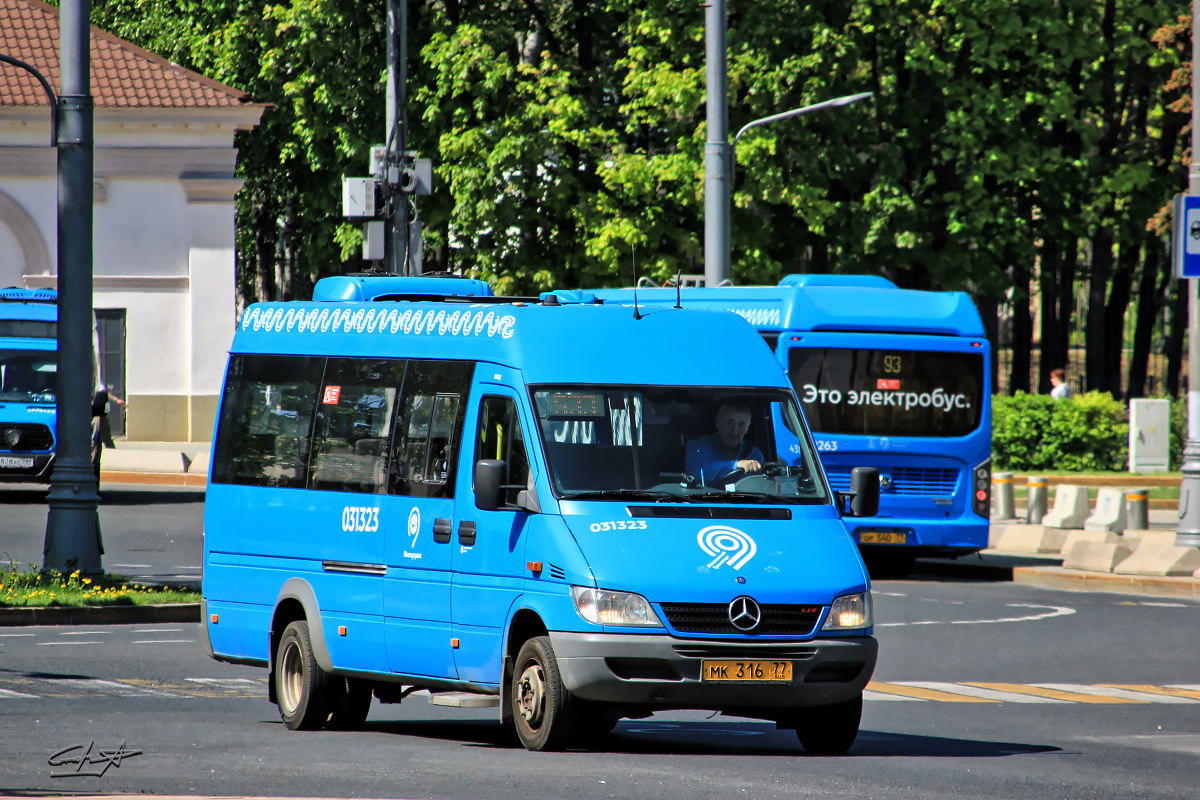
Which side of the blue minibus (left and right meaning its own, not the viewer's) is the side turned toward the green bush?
left

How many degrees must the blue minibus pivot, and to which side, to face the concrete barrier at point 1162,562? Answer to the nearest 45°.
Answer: approximately 90° to its left

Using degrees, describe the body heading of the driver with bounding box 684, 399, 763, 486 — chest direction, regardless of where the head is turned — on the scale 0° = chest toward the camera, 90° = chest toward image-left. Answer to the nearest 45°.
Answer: approximately 315°

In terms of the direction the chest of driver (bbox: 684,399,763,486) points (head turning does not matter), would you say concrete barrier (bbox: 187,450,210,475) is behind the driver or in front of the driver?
behind
